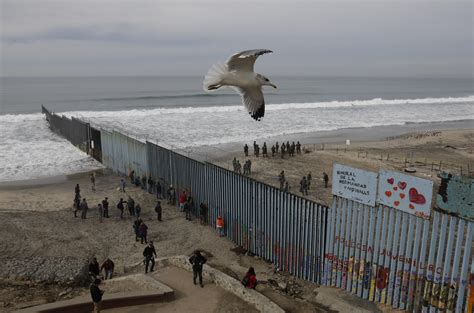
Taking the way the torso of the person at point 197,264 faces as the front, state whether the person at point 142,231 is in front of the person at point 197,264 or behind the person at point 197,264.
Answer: in front

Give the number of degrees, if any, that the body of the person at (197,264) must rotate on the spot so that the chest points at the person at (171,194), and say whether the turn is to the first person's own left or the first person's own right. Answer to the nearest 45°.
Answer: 0° — they already face them

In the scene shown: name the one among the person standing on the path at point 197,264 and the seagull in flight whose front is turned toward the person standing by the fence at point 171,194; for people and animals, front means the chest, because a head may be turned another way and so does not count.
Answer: the person standing on the path at point 197,264

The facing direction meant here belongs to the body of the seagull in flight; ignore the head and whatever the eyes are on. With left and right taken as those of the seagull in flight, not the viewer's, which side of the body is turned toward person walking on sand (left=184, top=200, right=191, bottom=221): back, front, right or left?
left

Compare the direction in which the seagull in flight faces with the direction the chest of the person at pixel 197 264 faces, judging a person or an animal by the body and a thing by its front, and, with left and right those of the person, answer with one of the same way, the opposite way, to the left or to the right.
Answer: to the right

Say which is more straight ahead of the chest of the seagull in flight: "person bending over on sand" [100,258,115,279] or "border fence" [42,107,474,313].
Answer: the border fence

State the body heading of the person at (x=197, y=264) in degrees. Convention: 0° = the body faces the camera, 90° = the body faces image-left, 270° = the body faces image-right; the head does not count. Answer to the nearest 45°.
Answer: approximately 180°

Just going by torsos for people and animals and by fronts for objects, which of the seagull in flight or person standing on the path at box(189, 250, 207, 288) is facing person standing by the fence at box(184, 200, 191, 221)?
person standing on the path at box(189, 250, 207, 288)

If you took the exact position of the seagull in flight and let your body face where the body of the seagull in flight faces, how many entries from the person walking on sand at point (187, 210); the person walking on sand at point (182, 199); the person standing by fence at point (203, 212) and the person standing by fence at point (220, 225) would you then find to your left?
4

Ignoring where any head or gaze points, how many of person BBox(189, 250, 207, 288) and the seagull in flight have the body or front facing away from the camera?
1

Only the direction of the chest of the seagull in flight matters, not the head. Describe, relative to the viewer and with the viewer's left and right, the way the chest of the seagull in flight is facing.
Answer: facing to the right of the viewer

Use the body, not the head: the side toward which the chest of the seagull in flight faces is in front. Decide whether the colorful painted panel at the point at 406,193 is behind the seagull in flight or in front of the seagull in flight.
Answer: in front
